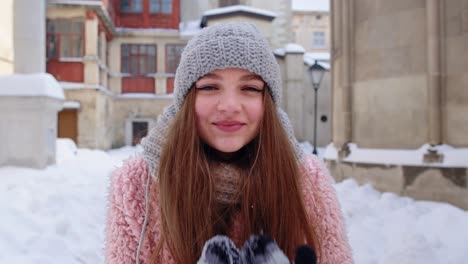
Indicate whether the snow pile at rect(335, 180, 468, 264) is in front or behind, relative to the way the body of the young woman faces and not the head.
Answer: behind

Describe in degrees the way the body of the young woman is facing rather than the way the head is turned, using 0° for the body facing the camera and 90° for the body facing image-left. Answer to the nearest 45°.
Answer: approximately 0°
